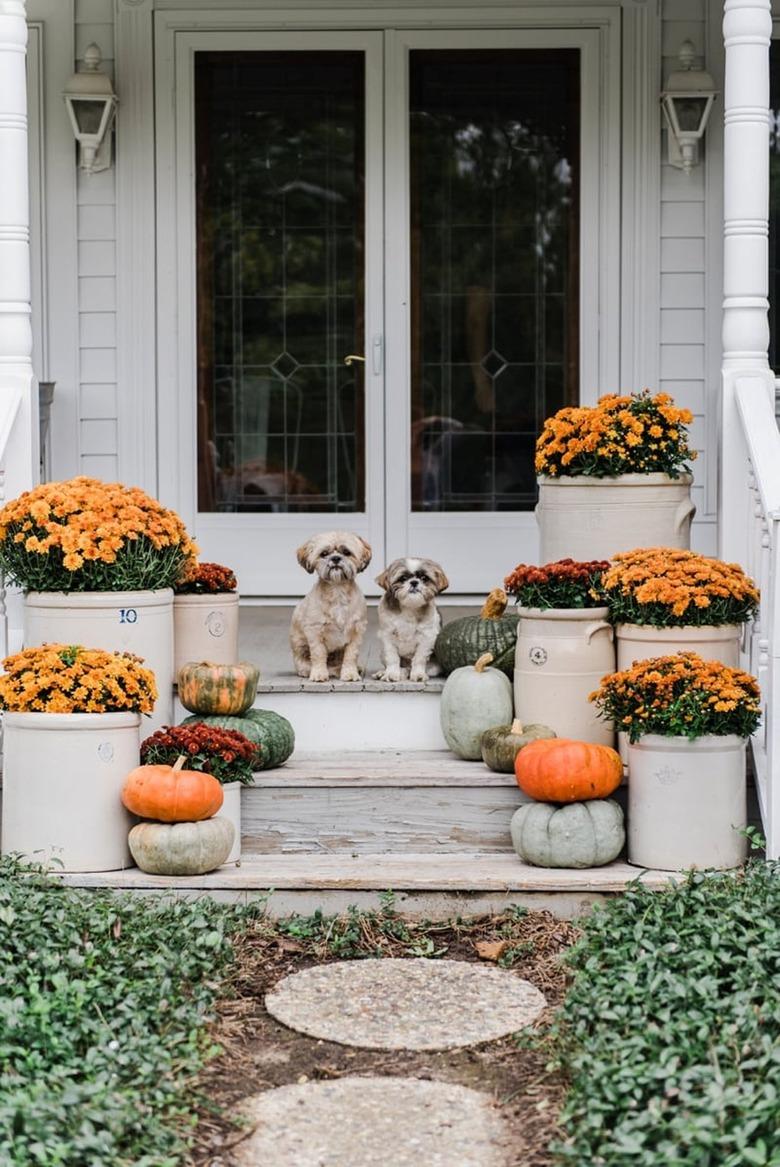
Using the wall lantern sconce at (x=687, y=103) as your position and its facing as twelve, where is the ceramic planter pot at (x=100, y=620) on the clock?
The ceramic planter pot is roughly at 1 o'clock from the wall lantern sconce.

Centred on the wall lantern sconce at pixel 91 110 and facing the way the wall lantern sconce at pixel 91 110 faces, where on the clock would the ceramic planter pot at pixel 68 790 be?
The ceramic planter pot is roughly at 12 o'clock from the wall lantern sconce.

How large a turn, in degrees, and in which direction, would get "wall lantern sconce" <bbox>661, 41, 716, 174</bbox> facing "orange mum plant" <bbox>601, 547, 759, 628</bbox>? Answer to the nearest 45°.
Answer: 0° — it already faces it

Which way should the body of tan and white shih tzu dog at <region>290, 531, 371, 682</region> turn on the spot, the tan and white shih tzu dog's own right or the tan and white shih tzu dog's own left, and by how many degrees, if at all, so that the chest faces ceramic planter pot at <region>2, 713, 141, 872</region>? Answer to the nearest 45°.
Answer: approximately 45° to the tan and white shih tzu dog's own right

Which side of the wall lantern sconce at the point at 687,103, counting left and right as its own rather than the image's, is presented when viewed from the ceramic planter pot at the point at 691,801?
front

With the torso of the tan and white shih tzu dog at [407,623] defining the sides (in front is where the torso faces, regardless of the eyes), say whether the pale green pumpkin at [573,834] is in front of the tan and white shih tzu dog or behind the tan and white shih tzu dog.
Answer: in front

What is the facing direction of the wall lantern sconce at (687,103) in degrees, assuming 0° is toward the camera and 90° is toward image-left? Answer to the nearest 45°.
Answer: approximately 0°

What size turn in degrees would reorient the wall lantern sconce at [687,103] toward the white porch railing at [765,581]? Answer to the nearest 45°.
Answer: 0° — it already faces it

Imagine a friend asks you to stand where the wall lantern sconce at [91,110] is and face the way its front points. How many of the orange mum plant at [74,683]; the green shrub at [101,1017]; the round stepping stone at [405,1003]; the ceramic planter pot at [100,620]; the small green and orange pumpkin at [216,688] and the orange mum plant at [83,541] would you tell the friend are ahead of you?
6
